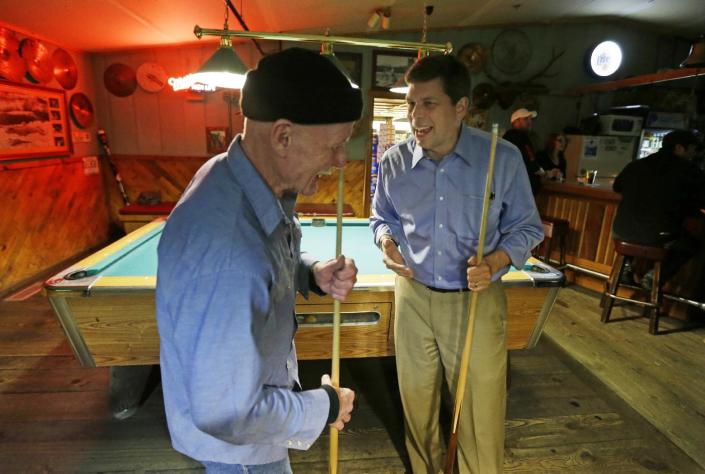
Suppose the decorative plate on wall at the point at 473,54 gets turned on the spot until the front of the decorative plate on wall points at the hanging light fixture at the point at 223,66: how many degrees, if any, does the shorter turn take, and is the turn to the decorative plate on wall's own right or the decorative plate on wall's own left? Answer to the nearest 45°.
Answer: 0° — it already faces it

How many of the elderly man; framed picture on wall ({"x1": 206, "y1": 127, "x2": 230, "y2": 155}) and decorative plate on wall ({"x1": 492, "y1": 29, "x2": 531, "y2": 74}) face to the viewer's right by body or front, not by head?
1

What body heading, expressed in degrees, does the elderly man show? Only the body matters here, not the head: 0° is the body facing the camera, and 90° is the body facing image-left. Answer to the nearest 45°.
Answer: approximately 270°

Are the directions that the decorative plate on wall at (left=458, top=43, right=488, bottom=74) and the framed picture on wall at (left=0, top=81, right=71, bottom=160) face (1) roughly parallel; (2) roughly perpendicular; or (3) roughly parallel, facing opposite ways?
roughly perpendicular

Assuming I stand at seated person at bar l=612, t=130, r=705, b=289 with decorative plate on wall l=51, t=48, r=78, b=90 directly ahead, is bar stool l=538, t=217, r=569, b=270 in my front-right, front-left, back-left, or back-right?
front-right

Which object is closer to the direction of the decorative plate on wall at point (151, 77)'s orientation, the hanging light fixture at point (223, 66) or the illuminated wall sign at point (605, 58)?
the hanging light fixture

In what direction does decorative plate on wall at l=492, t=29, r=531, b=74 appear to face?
toward the camera

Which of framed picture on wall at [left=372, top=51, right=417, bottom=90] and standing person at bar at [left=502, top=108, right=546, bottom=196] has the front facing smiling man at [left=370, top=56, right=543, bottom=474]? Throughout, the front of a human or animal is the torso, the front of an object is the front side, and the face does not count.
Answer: the framed picture on wall

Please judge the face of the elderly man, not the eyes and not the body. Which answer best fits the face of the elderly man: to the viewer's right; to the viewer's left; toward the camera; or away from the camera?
to the viewer's right

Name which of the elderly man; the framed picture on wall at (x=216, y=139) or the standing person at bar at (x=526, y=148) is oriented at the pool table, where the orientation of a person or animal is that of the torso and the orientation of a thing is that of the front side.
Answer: the framed picture on wall

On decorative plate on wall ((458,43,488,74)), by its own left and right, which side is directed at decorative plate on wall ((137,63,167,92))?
right

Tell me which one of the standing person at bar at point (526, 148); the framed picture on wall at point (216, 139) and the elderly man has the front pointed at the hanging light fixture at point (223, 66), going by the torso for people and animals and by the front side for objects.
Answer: the framed picture on wall

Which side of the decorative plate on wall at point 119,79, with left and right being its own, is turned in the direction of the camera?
front

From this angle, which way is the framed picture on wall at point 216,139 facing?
toward the camera

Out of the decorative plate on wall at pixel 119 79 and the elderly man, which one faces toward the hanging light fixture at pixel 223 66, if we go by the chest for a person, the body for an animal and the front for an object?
the decorative plate on wall

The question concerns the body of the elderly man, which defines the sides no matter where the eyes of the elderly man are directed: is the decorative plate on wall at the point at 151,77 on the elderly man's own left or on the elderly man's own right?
on the elderly man's own left
